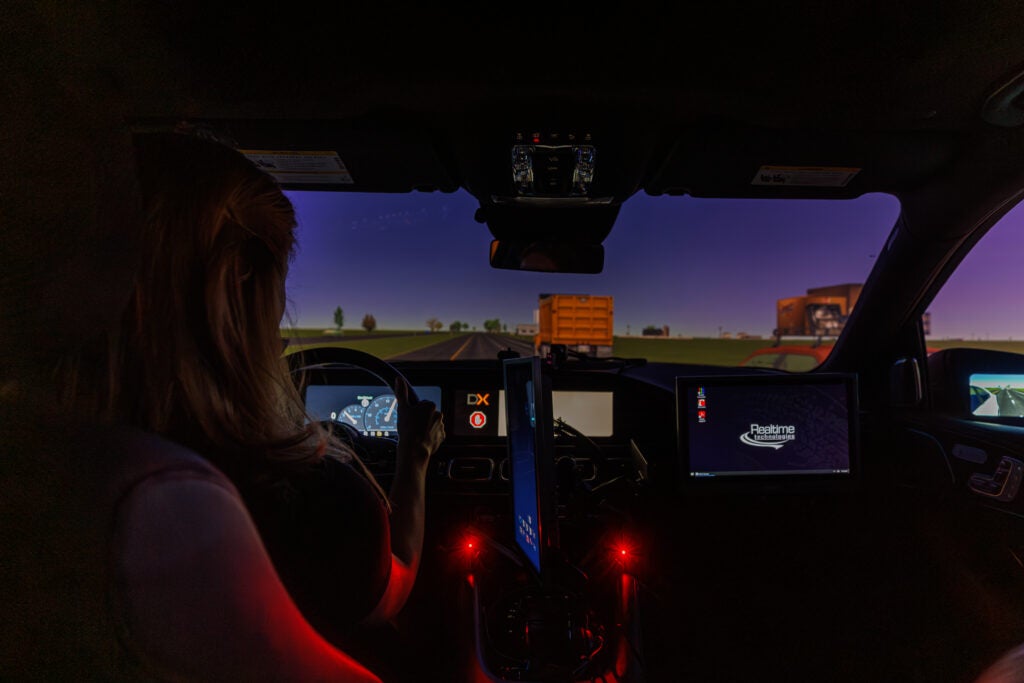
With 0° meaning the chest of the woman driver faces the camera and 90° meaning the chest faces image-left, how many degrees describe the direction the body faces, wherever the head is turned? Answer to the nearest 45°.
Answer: approximately 225°

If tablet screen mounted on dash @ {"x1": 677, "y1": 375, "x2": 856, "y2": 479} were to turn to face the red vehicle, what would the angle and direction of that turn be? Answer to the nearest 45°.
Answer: approximately 180°

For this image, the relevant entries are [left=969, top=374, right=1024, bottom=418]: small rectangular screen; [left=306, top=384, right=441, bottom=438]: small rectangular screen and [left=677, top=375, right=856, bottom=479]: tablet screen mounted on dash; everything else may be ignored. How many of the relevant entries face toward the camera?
3

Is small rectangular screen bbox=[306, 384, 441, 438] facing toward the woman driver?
yes

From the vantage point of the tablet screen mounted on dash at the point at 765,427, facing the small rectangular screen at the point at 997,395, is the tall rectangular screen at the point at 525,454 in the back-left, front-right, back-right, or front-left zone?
back-right
